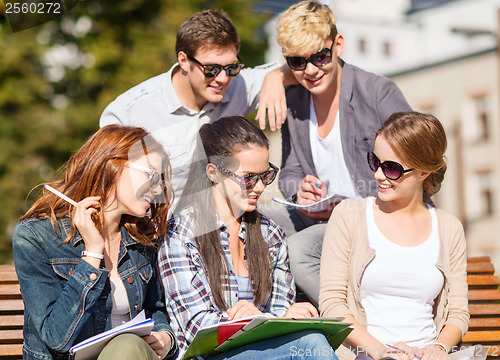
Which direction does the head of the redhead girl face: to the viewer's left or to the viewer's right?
to the viewer's right

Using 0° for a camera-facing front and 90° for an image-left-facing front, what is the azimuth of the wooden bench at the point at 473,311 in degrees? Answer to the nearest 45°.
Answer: approximately 0°
